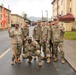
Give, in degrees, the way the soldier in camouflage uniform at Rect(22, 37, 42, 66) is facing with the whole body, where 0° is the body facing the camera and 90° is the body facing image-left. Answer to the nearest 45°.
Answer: approximately 0°
